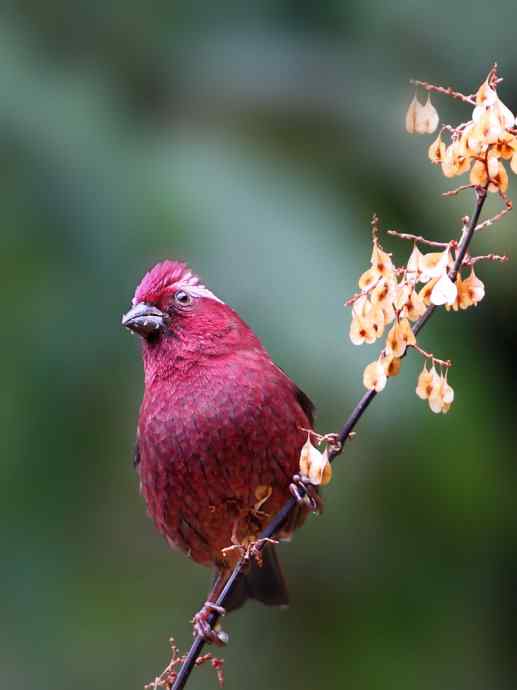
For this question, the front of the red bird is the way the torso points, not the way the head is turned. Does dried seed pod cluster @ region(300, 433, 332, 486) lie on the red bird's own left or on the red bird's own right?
on the red bird's own left

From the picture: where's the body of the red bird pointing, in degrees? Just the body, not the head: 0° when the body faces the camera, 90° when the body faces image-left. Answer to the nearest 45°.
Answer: approximately 45°
